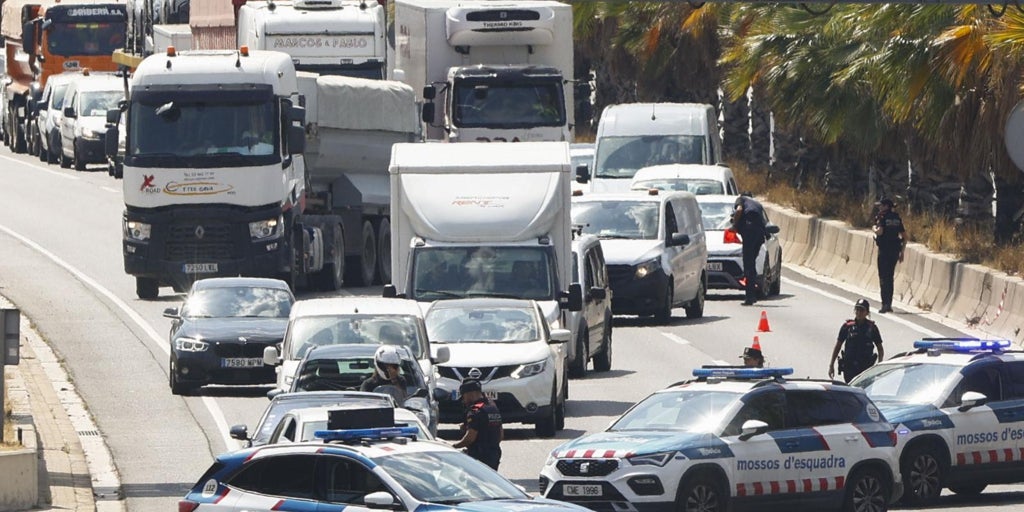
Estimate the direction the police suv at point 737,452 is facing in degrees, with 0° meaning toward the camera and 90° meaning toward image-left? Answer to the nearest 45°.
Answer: approximately 45°

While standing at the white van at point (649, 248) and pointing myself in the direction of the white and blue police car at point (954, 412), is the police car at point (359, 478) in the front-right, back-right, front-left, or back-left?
front-right

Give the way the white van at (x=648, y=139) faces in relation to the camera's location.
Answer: facing the viewer

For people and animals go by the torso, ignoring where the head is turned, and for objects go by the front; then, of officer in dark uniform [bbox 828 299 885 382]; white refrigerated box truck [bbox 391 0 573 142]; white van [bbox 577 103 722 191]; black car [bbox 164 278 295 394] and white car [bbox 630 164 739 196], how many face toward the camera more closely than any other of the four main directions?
5

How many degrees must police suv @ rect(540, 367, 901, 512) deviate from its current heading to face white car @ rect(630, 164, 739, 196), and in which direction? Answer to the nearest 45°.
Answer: approximately 135° to its right

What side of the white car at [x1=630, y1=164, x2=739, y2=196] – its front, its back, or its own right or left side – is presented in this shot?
front

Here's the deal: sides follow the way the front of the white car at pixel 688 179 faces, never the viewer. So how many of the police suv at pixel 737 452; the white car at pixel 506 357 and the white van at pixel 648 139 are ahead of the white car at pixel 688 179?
2

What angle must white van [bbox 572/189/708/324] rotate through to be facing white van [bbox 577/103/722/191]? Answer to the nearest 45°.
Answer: approximately 135° to its right

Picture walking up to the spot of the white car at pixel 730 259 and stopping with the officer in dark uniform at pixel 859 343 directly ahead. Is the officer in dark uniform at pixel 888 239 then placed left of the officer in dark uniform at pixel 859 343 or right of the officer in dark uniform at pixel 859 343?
left

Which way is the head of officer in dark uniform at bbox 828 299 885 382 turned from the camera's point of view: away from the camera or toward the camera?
toward the camera

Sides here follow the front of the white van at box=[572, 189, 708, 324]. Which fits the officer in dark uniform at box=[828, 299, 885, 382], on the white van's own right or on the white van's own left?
on the white van's own left

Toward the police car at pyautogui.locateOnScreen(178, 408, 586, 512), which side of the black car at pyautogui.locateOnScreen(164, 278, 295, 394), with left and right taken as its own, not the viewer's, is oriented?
front

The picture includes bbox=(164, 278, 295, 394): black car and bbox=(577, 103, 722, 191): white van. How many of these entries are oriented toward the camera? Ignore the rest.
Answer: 2

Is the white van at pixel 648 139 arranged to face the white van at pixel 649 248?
yes

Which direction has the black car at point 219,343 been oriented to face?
toward the camera

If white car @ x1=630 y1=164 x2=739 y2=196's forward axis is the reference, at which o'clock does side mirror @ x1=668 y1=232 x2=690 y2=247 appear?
The side mirror is roughly at 12 o'clock from the white car.
